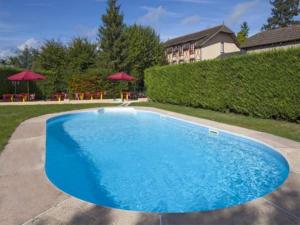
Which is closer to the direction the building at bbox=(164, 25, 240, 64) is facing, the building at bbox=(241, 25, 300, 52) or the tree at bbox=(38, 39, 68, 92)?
the tree

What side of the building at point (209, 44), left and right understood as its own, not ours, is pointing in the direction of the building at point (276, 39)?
left

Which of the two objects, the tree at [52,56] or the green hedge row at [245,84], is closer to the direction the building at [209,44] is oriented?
the tree

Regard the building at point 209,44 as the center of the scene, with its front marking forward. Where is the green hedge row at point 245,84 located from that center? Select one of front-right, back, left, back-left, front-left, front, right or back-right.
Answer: front-left

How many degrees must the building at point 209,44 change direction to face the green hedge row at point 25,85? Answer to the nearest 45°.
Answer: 0° — it already faces it

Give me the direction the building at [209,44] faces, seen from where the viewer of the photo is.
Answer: facing the viewer and to the left of the viewer

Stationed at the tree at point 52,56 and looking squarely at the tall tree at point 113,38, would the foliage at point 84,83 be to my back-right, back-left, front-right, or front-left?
front-right
